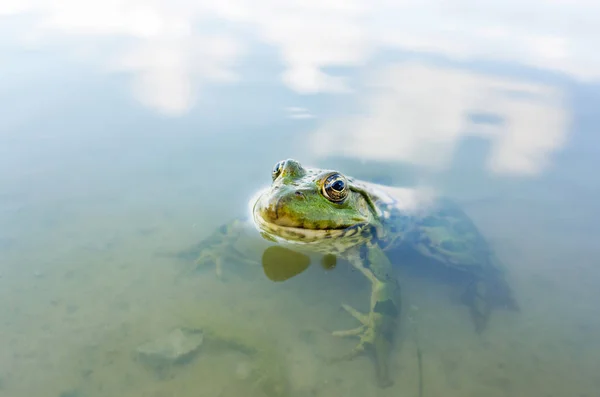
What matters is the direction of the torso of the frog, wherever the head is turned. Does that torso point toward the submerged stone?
yes

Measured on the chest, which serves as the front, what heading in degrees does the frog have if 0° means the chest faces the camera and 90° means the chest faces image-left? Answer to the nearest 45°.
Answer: approximately 45°
